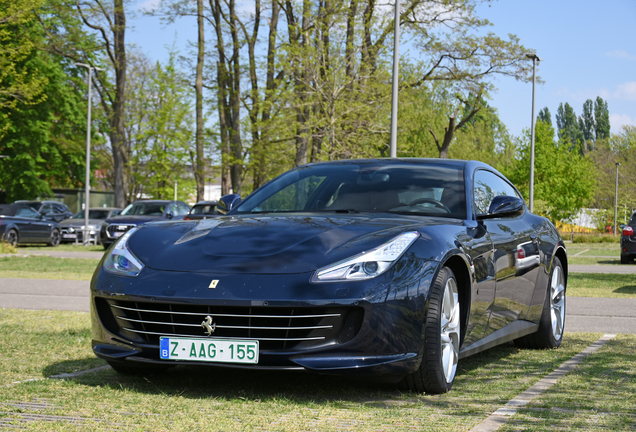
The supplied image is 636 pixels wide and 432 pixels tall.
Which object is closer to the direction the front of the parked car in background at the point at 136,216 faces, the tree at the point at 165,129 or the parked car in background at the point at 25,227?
the parked car in background

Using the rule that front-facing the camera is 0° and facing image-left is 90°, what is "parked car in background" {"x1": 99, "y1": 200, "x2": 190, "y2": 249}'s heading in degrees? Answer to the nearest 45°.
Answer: approximately 45°

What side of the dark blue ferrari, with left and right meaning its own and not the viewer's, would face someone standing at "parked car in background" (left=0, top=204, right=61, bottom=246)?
right

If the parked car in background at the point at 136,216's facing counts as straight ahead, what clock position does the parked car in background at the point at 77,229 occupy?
the parked car in background at the point at 77,229 is roughly at 4 o'clock from the parked car in background at the point at 136,216.

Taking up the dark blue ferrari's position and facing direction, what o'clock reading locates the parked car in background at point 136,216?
The parked car in background is roughly at 4 o'clock from the dark blue ferrari.

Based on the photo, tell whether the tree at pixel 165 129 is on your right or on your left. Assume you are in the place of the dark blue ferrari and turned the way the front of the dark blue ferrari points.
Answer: on your right

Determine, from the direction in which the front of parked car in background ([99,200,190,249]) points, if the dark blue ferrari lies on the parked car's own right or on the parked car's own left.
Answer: on the parked car's own left

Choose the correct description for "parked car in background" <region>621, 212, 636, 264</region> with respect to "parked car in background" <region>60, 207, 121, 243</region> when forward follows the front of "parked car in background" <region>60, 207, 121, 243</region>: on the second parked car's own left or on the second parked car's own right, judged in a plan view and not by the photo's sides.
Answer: on the second parked car's own left

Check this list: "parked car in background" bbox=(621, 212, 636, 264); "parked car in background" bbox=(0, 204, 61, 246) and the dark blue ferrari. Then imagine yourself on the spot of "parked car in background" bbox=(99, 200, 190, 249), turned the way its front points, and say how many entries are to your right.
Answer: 1

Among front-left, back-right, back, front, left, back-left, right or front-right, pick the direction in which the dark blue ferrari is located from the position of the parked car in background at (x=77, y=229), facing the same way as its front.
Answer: front-left

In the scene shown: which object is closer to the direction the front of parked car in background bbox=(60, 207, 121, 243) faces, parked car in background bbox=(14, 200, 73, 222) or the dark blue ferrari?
the dark blue ferrari

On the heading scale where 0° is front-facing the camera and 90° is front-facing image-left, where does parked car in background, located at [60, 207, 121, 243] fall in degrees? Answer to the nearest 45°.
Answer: approximately 45°

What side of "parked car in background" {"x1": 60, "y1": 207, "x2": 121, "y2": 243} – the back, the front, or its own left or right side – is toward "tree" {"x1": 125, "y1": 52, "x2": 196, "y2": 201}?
back
